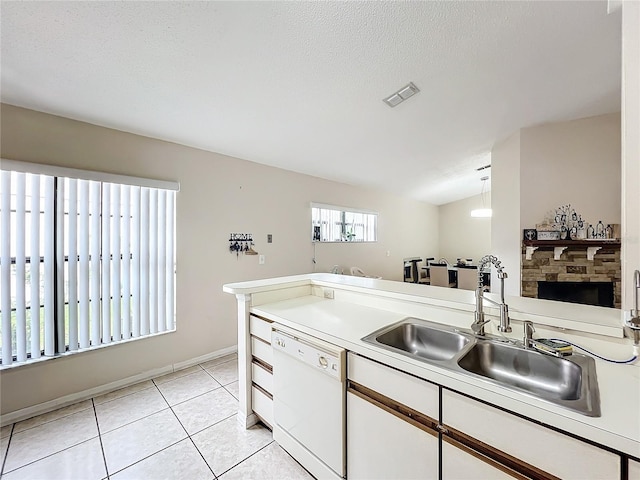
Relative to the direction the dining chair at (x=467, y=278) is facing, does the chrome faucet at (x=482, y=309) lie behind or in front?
behind

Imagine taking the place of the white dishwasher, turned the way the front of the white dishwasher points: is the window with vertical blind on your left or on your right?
on your right

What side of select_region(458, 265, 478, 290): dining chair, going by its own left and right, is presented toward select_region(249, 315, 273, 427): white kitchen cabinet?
back

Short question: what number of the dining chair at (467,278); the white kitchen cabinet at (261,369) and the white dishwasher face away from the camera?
1

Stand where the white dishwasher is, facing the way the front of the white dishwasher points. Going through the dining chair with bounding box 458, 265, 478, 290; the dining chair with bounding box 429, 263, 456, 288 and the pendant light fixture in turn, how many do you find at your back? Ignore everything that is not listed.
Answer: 3

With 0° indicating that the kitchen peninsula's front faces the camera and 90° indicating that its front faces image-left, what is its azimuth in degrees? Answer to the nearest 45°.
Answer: approximately 45°

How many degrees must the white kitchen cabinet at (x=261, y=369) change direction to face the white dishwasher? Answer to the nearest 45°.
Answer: approximately 90° to its left

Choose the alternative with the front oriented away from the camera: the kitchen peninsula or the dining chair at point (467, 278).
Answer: the dining chair

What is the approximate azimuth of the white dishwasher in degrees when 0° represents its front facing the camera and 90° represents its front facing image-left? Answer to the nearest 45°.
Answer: approximately 45°

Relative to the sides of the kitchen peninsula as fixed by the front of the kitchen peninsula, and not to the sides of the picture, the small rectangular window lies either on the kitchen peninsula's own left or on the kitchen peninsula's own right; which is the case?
on the kitchen peninsula's own right

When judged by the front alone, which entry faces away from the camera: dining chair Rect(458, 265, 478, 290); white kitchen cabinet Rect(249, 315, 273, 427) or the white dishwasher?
the dining chair

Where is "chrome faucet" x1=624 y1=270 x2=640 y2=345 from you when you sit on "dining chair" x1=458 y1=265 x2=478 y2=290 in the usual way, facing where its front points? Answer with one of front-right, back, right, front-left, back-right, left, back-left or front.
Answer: back

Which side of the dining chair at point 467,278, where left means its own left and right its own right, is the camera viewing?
back

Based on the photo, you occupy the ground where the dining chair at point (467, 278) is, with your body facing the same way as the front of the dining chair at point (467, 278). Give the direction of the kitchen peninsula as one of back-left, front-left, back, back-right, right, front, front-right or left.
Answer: back
